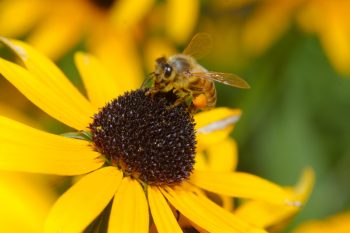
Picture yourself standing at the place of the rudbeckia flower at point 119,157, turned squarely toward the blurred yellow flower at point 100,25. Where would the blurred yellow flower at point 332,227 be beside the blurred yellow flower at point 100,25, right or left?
right

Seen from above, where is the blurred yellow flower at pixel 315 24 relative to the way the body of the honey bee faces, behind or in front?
behind

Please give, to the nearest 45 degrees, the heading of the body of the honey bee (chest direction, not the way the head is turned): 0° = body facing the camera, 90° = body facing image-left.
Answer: approximately 45°

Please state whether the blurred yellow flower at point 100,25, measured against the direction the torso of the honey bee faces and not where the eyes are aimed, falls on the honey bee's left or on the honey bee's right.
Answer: on the honey bee's right
